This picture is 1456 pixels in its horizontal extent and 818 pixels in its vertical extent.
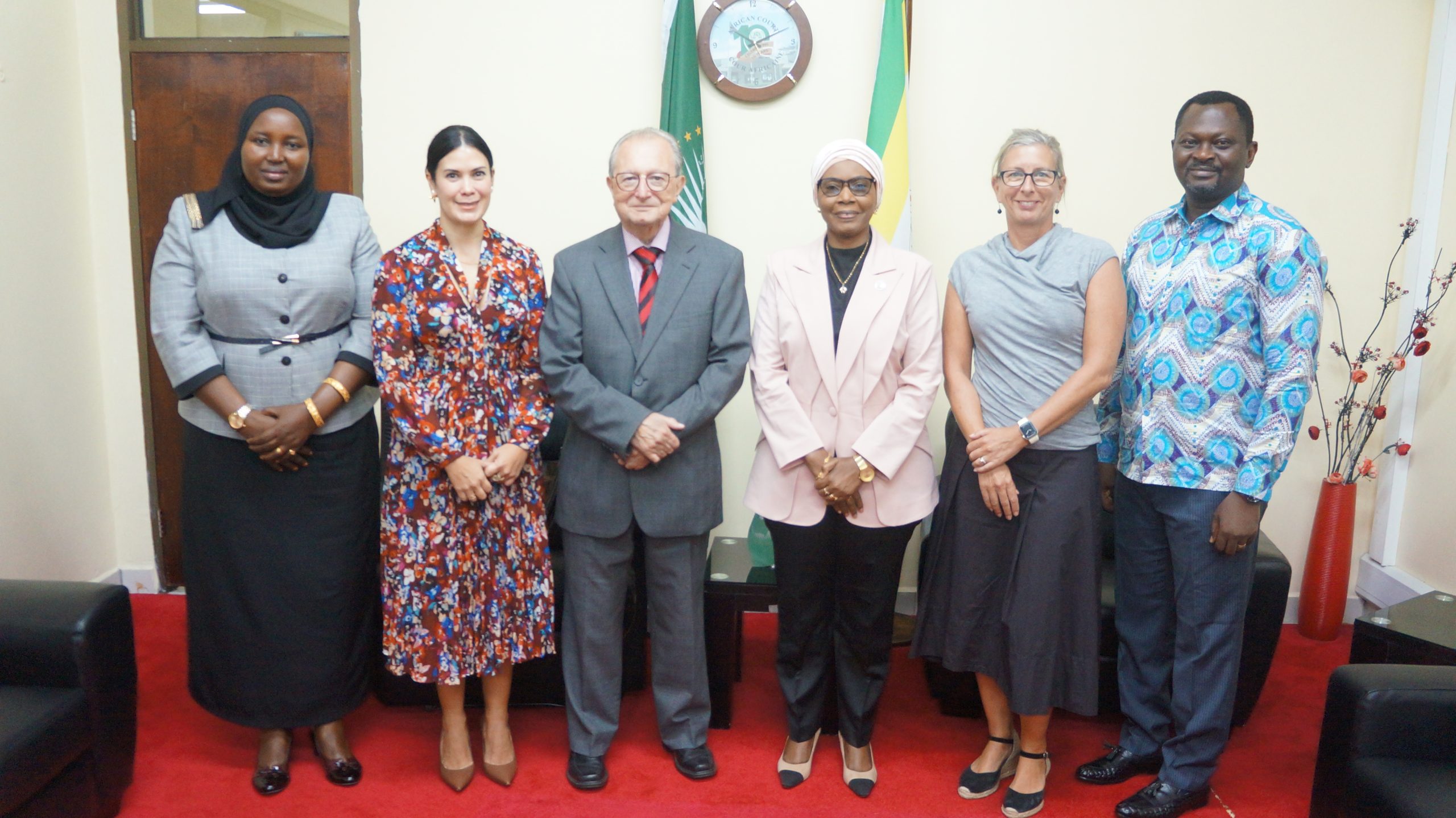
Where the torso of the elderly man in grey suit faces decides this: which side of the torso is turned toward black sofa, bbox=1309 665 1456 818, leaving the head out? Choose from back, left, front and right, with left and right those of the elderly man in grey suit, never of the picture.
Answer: left

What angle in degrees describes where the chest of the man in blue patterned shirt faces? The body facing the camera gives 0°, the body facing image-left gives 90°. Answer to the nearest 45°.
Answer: approximately 45°

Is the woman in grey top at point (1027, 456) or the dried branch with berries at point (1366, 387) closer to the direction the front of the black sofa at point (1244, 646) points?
the woman in grey top

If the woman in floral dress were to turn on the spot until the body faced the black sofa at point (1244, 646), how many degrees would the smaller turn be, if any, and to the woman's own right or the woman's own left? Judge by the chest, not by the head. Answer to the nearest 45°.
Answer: approximately 90° to the woman's own left
